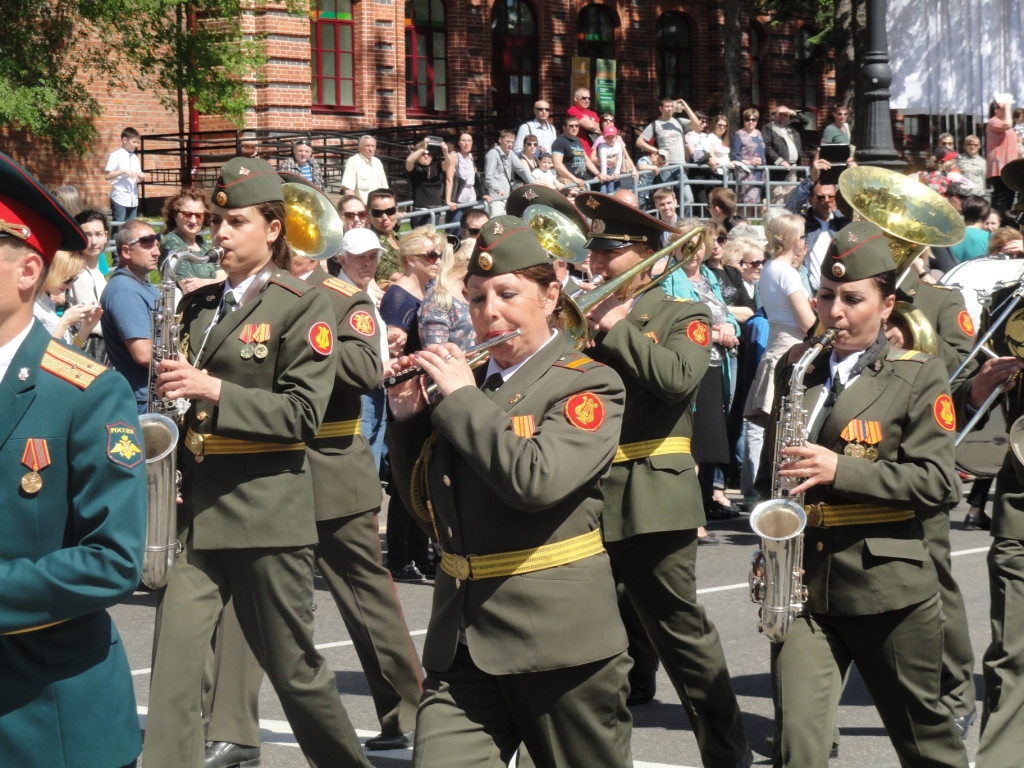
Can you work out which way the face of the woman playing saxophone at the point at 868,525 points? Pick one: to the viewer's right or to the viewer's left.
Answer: to the viewer's left

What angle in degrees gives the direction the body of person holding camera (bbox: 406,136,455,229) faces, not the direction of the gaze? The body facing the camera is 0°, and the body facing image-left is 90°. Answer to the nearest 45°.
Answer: approximately 0°

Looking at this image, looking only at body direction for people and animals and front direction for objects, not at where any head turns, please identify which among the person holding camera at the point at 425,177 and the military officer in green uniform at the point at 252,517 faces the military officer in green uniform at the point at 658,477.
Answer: the person holding camera

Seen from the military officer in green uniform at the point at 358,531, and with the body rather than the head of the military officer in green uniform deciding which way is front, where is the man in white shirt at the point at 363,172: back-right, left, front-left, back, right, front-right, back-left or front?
back-right

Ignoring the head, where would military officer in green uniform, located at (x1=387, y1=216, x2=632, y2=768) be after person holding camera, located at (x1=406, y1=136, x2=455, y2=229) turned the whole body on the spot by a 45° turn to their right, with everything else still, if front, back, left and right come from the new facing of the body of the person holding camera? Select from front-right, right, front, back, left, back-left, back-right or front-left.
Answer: front-left

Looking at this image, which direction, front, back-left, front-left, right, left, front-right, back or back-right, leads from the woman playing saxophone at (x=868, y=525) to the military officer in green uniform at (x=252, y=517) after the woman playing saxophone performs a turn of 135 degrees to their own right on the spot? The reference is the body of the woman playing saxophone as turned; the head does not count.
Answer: left

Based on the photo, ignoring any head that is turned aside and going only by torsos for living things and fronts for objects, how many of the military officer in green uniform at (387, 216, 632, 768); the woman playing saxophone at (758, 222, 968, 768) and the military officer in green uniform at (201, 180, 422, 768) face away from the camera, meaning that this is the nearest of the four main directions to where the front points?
0

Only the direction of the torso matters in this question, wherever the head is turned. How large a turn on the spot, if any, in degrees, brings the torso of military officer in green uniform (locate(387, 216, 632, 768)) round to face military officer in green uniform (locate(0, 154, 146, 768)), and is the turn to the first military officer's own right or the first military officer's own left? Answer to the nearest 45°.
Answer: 0° — they already face them

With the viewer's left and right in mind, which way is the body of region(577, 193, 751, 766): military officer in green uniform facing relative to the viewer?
facing the viewer and to the left of the viewer

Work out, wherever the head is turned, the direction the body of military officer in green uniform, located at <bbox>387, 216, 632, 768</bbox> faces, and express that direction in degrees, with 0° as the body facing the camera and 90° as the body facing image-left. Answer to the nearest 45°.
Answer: approximately 45°

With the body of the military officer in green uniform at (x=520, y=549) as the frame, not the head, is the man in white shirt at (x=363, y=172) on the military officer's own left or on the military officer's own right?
on the military officer's own right

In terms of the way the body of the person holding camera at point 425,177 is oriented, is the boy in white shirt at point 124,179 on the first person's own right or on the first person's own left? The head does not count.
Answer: on the first person's own right

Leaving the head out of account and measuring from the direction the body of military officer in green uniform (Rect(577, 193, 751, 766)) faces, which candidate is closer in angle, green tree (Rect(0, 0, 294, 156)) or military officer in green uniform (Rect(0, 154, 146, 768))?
the military officer in green uniform

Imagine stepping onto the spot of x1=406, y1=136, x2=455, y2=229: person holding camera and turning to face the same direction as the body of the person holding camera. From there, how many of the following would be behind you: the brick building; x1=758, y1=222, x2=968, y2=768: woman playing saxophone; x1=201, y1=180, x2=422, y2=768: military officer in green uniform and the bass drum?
1

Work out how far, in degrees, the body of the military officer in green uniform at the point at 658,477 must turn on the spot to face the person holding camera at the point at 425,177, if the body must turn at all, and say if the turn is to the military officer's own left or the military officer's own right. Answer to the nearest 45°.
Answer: approximately 135° to the military officer's own right

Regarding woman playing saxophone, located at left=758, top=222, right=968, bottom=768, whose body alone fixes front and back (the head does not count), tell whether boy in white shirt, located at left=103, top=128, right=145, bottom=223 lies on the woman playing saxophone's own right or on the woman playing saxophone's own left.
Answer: on the woman playing saxophone's own right

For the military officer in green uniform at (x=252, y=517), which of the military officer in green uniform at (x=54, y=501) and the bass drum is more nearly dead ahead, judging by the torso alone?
the military officer in green uniform
